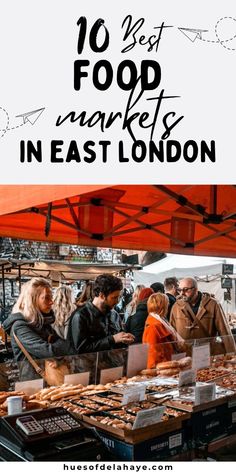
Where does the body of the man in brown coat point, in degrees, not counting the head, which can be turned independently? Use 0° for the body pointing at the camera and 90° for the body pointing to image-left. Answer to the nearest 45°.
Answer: approximately 45°

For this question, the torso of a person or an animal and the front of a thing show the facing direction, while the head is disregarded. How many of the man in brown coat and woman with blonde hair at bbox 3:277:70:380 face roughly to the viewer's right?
1

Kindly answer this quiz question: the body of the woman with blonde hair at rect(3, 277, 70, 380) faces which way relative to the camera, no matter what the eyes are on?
to the viewer's right
